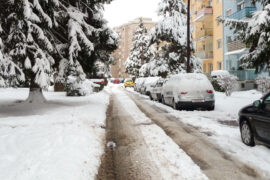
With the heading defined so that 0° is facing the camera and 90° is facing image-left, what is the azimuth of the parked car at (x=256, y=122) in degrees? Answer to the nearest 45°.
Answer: approximately 135°

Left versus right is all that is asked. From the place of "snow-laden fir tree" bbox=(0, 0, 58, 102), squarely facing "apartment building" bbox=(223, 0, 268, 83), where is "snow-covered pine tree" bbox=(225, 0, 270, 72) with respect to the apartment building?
right

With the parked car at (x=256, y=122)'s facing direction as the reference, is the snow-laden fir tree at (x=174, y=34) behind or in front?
in front

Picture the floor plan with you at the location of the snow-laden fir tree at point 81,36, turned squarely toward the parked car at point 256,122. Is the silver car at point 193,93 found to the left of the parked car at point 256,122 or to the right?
left

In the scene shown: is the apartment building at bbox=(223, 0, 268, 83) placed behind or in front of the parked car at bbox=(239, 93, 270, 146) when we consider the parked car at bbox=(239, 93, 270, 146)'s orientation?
in front

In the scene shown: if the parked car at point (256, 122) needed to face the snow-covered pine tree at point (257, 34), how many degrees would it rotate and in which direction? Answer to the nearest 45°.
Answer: approximately 45° to its right

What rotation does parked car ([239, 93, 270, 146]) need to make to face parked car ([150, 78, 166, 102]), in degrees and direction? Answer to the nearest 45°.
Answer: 0° — it already faces it

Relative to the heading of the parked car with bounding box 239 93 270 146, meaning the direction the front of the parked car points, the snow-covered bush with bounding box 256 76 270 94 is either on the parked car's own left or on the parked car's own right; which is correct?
on the parked car's own right
